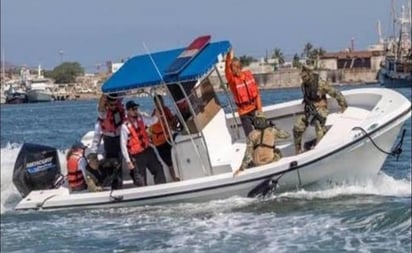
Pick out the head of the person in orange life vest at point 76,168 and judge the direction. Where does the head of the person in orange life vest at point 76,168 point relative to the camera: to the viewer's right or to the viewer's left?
to the viewer's right

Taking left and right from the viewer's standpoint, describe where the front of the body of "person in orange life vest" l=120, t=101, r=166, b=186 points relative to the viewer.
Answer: facing the viewer and to the right of the viewer

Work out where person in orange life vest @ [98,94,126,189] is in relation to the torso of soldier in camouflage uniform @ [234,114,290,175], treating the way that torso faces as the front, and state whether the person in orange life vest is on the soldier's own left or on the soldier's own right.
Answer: on the soldier's own left

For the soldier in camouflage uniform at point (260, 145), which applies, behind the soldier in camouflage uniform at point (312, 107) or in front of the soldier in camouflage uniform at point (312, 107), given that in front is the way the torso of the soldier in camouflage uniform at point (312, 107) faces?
in front

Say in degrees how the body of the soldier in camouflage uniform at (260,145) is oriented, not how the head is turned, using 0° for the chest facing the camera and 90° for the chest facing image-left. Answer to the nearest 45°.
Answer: approximately 180°

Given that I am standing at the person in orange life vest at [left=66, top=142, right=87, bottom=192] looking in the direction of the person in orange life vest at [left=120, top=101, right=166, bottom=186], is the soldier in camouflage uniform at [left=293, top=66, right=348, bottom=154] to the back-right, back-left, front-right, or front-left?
front-left

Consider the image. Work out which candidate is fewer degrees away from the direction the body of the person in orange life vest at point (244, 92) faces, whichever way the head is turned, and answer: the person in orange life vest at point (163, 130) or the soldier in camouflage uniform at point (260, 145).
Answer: the soldier in camouflage uniform

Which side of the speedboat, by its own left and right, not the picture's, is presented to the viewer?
right

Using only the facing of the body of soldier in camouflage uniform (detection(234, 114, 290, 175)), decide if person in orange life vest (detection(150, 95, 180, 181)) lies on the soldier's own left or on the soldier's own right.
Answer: on the soldier's own left

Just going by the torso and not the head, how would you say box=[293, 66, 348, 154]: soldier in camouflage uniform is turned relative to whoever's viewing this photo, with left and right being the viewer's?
facing the viewer and to the left of the viewer

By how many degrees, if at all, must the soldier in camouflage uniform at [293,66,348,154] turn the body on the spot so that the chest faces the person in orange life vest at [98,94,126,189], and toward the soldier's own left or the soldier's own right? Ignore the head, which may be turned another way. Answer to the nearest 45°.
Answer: approximately 45° to the soldier's own right
